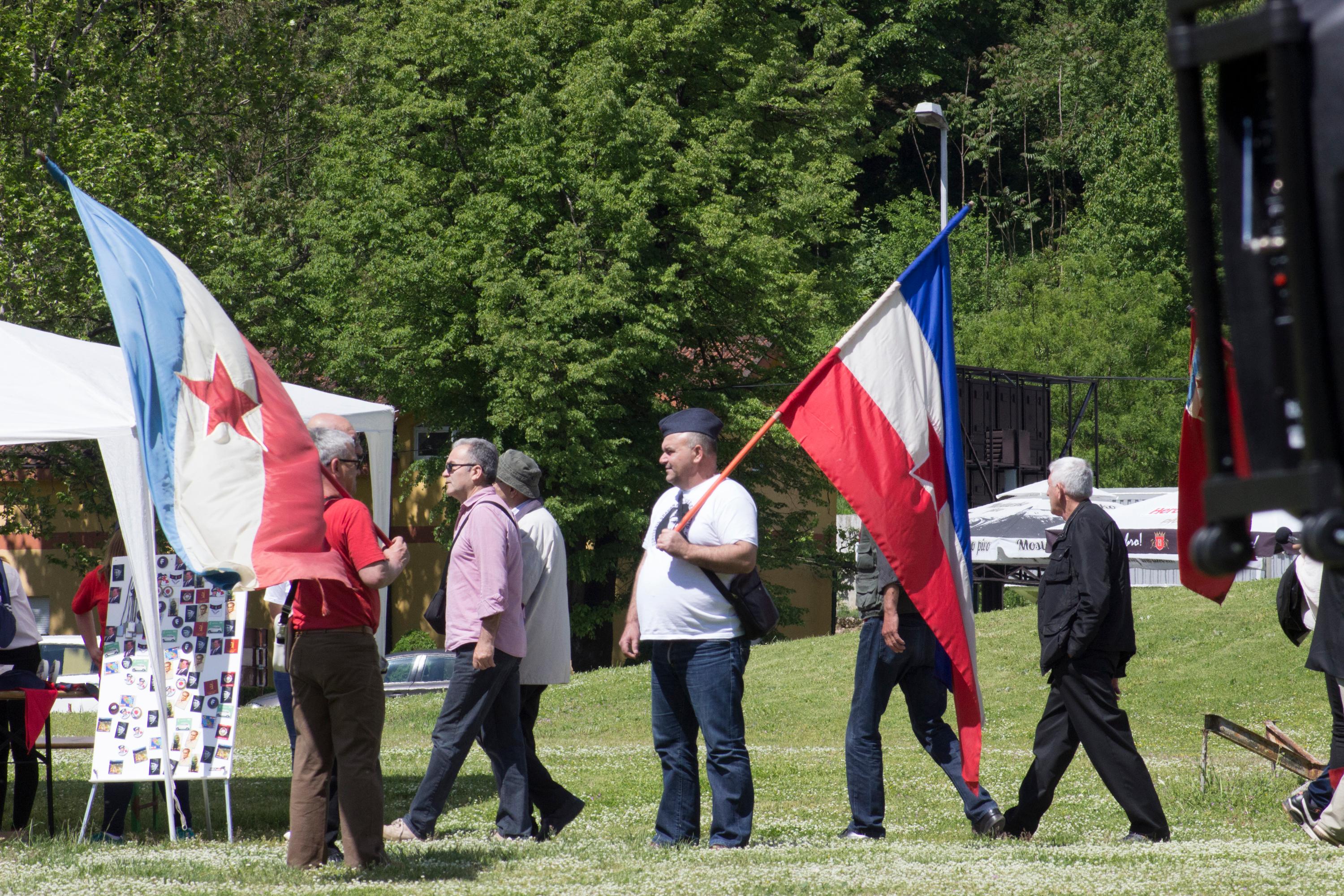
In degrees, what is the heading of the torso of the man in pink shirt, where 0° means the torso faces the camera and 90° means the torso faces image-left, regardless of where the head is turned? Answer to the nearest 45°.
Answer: approximately 90°

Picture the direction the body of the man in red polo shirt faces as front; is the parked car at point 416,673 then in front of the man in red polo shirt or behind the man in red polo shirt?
in front

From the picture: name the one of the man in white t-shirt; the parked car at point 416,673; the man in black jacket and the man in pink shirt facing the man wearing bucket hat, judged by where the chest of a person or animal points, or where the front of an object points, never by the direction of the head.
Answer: the man in black jacket

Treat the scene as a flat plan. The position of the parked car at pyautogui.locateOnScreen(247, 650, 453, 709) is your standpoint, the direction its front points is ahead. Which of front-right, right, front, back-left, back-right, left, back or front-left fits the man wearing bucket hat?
left

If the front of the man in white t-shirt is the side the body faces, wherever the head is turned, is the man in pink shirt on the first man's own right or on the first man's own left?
on the first man's own right

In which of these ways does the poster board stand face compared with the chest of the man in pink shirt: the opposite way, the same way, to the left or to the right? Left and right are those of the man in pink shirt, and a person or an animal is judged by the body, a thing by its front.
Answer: to the left

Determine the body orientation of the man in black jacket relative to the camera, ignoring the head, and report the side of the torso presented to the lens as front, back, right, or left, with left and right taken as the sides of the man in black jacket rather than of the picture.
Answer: left

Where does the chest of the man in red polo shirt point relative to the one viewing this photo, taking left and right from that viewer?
facing away from the viewer and to the right of the viewer

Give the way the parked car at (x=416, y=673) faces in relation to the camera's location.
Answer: facing to the left of the viewer
